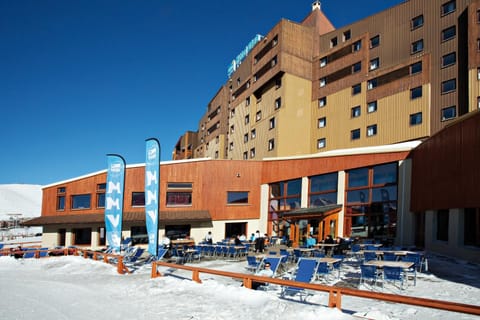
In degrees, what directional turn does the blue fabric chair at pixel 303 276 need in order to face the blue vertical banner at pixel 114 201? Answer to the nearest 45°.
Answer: approximately 90° to its right

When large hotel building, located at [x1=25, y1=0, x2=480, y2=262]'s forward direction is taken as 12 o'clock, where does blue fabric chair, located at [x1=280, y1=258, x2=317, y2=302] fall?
The blue fabric chair is roughly at 11 o'clock from the large hotel building.

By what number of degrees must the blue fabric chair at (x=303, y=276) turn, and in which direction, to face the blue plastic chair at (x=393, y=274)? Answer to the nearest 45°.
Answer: approximately 135° to its left

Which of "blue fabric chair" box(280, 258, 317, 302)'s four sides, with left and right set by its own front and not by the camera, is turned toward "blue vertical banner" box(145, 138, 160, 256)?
right
